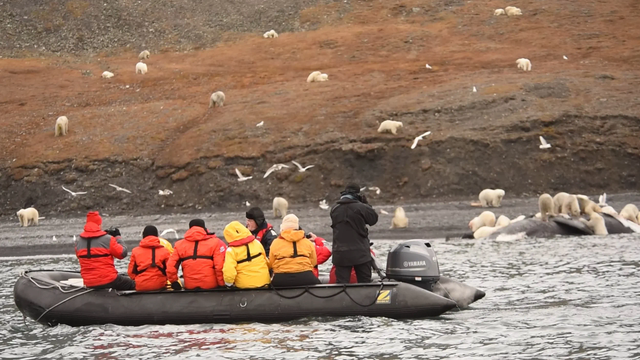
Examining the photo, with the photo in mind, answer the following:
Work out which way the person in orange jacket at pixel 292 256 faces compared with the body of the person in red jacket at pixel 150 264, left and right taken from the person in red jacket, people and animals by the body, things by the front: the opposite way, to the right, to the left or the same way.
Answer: the same way

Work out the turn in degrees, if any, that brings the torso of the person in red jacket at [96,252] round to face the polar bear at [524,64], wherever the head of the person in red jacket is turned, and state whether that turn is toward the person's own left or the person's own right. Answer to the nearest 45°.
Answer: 0° — they already face it

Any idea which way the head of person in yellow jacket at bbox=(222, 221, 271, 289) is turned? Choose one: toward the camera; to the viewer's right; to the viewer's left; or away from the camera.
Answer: away from the camera

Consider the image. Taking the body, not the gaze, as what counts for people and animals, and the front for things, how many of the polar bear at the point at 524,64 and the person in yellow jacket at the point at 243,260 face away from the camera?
1

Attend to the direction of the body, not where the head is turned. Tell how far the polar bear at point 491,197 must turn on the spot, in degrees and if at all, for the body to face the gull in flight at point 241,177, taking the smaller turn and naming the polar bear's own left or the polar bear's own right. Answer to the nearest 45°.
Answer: approximately 180°

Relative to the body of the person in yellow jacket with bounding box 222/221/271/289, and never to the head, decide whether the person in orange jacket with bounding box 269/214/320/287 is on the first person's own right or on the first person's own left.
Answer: on the first person's own right

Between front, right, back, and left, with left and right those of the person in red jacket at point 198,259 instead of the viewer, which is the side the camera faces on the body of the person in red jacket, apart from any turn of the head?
back

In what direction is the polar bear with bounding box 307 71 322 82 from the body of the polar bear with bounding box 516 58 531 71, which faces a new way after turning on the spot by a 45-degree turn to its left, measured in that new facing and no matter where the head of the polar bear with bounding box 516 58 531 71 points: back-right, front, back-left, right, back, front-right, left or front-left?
front-right

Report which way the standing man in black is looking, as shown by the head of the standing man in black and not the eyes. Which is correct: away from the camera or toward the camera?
away from the camera

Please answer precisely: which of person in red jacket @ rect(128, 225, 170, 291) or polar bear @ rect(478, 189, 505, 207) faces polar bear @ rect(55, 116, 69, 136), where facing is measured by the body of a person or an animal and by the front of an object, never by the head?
the person in red jacket

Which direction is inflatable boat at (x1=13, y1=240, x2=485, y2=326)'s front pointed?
to the viewer's left

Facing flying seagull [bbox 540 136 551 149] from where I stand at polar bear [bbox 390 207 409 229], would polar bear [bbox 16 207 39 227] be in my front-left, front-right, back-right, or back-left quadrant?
back-left

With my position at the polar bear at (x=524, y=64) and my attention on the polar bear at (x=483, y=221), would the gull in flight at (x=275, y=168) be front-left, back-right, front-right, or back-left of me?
front-right

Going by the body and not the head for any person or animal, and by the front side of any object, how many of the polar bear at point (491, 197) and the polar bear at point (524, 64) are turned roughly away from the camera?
0

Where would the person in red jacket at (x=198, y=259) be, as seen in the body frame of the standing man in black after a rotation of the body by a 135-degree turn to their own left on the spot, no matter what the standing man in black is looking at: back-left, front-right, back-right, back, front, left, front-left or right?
front

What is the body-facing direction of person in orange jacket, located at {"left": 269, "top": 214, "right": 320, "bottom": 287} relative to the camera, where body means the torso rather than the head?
away from the camera

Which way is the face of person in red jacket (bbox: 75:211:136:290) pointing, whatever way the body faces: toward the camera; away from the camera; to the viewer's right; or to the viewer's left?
away from the camera
